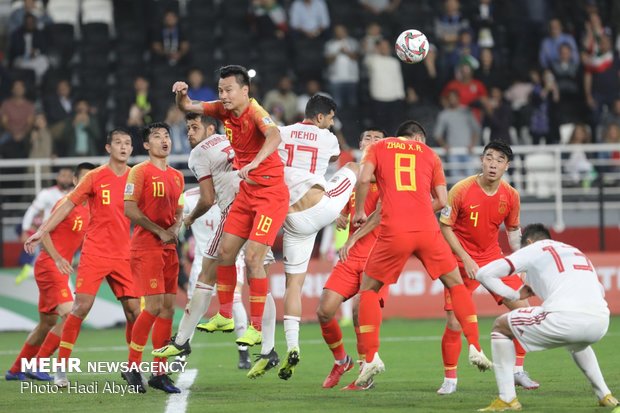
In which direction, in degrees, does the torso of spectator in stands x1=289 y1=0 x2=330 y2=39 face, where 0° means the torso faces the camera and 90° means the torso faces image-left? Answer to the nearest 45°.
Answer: approximately 0°

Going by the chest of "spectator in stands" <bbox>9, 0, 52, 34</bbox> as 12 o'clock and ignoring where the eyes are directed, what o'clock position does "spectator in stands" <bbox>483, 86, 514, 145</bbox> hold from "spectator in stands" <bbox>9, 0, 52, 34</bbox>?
"spectator in stands" <bbox>483, 86, 514, 145</bbox> is roughly at 10 o'clock from "spectator in stands" <bbox>9, 0, 52, 34</bbox>.

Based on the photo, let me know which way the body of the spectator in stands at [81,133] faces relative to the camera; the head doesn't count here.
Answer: toward the camera

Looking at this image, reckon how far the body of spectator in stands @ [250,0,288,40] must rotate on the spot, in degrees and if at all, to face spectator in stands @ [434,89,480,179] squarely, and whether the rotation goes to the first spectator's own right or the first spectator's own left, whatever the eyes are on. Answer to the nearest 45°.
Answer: approximately 45° to the first spectator's own left

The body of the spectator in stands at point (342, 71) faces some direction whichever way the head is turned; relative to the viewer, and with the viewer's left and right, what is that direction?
facing the viewer

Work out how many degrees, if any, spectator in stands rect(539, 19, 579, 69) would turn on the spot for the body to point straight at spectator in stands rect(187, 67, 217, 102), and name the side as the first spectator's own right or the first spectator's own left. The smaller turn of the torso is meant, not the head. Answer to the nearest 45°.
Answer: approximately 45° to the first spectator's own right

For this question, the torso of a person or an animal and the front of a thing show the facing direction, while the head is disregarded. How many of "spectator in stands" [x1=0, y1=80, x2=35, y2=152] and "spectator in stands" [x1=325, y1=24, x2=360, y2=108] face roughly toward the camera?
2

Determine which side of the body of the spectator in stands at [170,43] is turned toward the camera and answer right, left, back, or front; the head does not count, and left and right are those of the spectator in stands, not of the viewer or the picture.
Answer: front

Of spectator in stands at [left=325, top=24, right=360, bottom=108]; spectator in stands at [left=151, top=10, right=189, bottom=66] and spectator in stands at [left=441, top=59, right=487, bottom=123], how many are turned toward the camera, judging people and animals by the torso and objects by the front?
3

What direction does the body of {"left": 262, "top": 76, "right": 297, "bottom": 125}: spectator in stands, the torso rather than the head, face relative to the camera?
toward the camera
